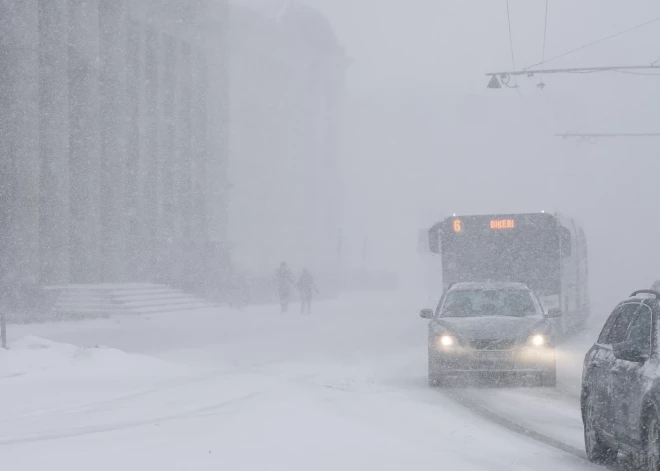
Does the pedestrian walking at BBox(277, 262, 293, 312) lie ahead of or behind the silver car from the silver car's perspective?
behind

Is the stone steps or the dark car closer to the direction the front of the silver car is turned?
the dark car

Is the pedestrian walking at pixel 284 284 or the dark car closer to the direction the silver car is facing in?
the dark car

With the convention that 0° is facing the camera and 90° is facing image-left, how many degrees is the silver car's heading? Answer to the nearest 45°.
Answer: approximately 0°

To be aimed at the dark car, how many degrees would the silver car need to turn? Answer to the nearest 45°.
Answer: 0° — it already faces it
